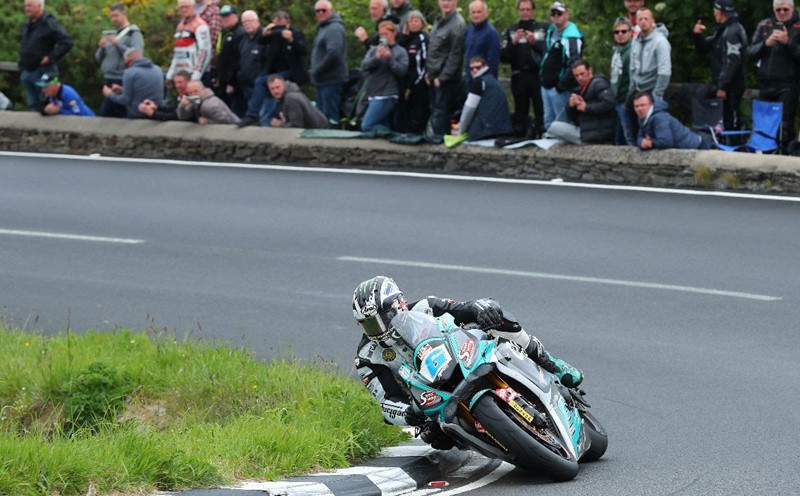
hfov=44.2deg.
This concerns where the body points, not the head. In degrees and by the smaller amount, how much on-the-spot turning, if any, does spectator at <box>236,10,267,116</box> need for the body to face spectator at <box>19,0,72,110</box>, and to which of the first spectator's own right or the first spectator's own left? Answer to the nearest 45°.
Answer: approximately 90° to the first spectator's own right

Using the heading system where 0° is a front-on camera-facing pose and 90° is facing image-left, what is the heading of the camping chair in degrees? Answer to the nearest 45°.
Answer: approximately 315°

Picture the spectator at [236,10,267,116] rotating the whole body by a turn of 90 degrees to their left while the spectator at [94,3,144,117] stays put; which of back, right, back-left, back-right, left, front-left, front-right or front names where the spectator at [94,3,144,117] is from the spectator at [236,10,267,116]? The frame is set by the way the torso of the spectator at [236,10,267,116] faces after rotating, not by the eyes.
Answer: back

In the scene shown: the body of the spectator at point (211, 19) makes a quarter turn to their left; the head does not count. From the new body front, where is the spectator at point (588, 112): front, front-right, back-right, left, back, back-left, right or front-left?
front

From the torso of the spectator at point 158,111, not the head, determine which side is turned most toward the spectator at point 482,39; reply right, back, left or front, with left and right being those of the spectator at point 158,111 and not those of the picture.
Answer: left

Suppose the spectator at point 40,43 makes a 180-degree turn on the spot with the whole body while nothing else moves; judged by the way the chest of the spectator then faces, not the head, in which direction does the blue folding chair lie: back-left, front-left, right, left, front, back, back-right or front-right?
right

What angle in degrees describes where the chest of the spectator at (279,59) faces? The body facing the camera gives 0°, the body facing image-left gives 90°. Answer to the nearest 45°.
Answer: approximately 45°

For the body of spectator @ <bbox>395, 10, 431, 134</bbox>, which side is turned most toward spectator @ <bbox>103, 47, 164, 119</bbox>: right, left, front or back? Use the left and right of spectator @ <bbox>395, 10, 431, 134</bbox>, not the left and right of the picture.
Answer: right

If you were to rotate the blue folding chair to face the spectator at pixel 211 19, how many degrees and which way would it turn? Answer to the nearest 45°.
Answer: approximately 45° to its right

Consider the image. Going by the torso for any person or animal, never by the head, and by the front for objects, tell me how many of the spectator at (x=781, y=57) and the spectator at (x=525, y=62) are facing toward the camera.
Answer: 2
